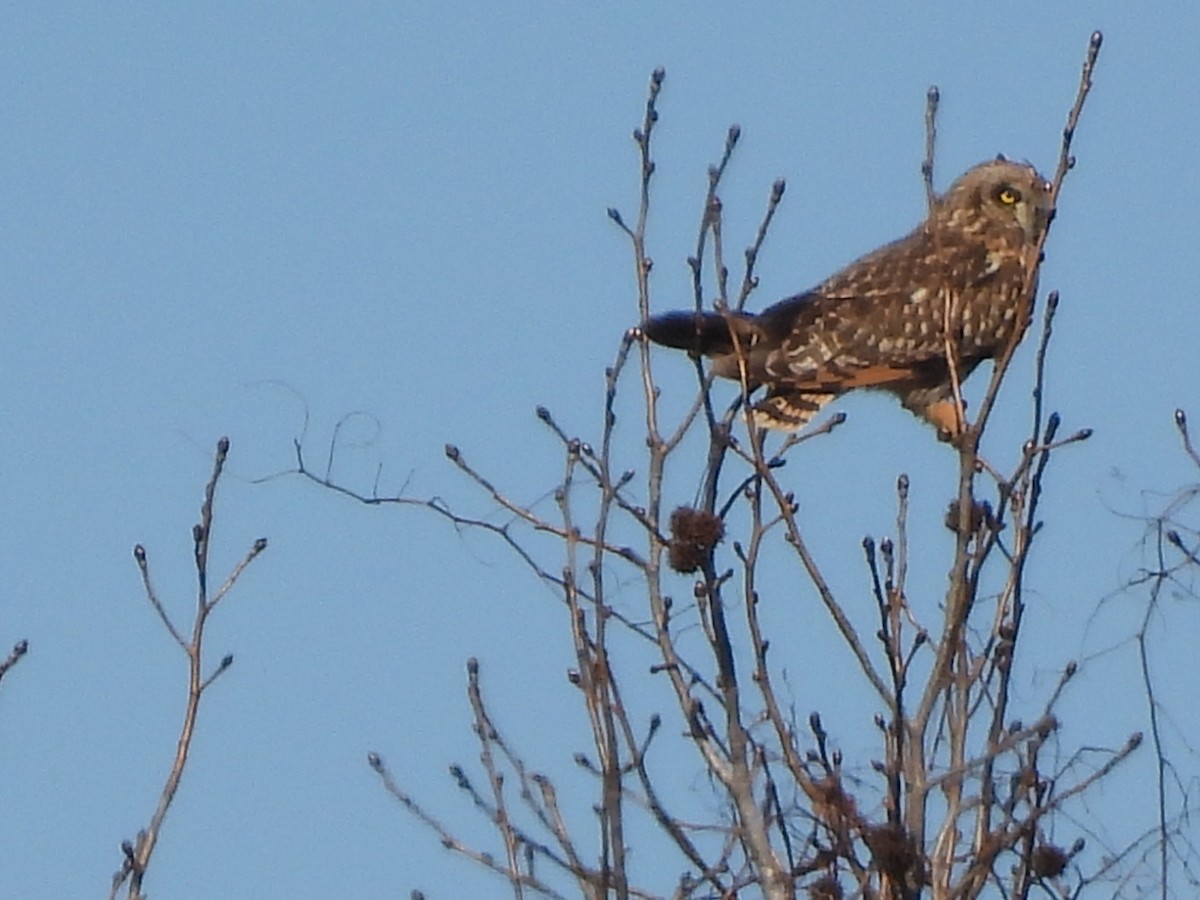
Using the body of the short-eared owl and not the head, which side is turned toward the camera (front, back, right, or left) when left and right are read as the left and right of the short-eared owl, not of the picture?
right
